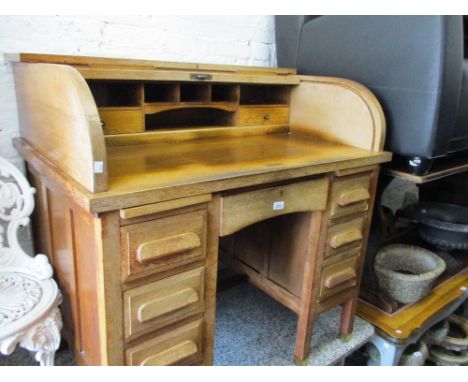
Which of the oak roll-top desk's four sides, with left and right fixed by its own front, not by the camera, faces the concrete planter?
left

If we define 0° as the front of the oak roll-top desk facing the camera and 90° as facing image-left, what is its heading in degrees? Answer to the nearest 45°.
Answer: approximately 315°

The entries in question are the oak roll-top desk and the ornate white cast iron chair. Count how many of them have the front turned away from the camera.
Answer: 0

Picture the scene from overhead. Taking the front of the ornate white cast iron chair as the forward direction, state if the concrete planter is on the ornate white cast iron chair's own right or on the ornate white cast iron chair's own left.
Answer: on the ornate white cast iron chair's own left
